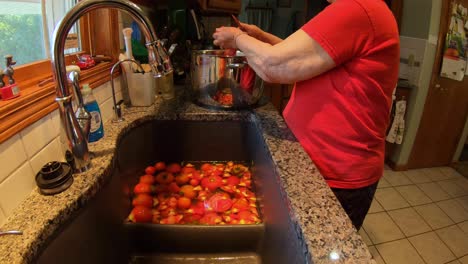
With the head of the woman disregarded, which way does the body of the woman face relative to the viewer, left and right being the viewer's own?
facing to the left of the viewer

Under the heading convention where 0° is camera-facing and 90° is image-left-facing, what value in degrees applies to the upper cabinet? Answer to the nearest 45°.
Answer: approximately 0°

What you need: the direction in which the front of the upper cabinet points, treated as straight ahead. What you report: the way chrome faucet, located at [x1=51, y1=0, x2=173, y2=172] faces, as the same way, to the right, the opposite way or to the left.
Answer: to the left

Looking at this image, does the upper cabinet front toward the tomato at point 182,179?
yes

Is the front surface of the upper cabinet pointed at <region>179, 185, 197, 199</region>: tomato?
yes

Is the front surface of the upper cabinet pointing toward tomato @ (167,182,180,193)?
yes

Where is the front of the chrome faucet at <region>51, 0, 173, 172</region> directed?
to the viewer's right
